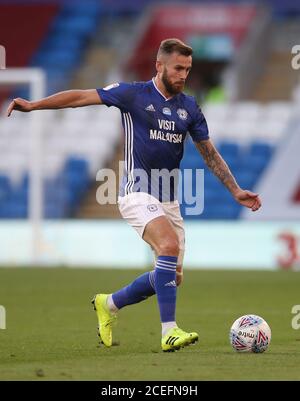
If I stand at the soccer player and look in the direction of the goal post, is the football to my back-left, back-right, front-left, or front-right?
back-right

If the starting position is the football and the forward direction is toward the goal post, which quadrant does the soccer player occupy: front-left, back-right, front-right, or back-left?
front-left

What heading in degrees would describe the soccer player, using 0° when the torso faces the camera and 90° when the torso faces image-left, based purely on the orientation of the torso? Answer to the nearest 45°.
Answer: approximately 315°

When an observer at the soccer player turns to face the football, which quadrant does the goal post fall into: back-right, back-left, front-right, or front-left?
back-left

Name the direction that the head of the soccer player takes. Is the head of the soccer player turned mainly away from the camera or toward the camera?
toward the camera
